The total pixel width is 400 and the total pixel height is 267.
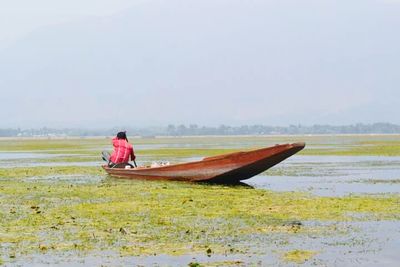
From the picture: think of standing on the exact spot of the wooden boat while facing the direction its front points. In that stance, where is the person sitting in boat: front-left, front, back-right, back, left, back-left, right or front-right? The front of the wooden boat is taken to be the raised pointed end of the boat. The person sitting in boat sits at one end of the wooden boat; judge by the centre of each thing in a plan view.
back

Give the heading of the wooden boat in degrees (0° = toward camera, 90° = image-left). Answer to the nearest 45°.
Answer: approximately 315°
